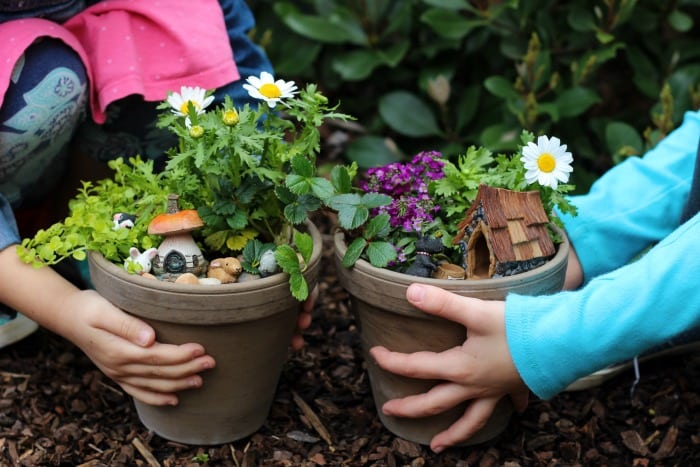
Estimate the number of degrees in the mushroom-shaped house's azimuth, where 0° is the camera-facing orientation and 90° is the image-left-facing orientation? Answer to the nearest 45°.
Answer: approximately 0°
